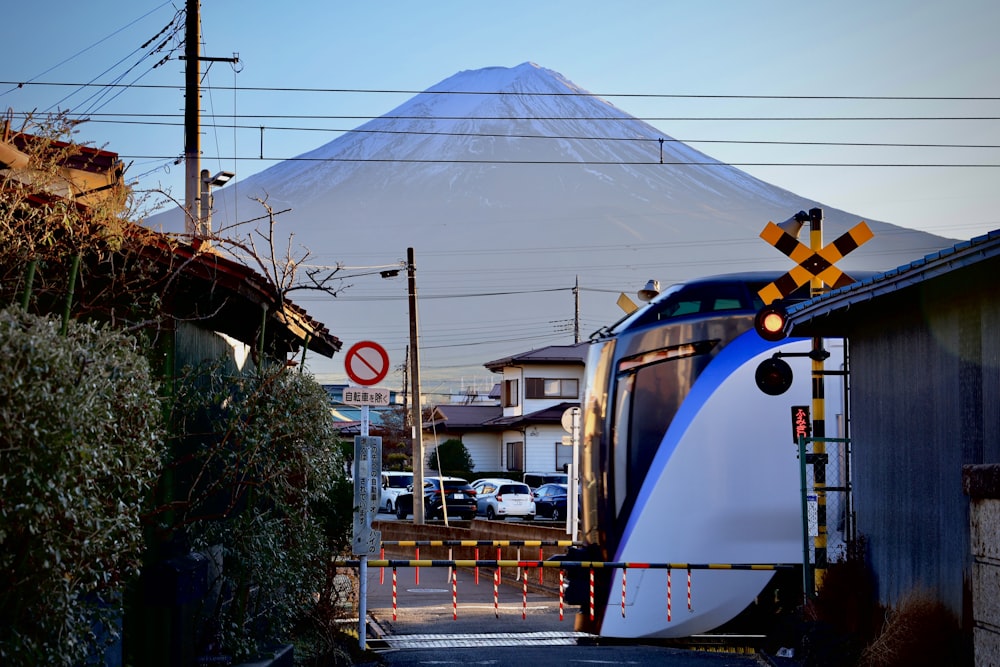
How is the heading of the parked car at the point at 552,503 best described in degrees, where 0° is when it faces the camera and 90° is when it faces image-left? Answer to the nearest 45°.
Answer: approximately 45°

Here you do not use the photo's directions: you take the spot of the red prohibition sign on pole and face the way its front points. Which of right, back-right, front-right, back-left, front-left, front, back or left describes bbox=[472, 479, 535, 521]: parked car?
back

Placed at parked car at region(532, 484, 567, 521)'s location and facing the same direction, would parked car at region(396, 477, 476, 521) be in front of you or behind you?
in front

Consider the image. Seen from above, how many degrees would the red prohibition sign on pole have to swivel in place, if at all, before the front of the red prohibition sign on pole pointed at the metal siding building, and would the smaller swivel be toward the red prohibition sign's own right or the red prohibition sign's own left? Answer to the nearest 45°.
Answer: approximately 45° to the red prohibition sign's own left

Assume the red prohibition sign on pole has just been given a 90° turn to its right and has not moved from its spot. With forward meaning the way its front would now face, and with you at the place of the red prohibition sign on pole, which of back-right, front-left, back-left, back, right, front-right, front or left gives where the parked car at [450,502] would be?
right

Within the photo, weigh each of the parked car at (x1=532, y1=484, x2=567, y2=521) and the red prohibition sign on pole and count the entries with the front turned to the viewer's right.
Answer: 0

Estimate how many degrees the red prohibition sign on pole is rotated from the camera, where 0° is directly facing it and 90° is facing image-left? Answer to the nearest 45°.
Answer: approximately 0°

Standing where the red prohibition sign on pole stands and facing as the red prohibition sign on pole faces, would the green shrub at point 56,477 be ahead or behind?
ahead

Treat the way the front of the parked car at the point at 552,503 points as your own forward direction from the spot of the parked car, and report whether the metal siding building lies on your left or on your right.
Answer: on your left

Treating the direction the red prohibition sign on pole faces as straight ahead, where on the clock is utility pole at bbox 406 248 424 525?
The utility pole is roughly at 6 o'clock from the red prohibition sign on pole.

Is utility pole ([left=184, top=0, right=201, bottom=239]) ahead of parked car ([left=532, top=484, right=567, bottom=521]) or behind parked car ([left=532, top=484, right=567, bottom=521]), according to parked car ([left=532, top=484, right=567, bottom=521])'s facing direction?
ahead

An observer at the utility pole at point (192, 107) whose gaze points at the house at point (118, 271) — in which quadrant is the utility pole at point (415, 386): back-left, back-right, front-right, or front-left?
back-left
